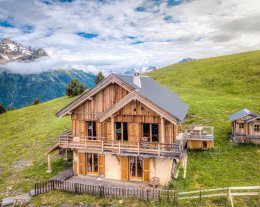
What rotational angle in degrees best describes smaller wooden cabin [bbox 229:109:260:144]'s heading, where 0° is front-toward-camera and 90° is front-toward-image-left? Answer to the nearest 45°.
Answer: approximately 0°

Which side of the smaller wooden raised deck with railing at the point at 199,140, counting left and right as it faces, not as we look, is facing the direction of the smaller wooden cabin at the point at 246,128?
left

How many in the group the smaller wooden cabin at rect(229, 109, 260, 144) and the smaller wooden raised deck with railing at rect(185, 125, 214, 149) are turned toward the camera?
2

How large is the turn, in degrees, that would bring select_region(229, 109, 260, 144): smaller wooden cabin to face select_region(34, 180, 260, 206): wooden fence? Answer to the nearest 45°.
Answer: approximately 45° to its right

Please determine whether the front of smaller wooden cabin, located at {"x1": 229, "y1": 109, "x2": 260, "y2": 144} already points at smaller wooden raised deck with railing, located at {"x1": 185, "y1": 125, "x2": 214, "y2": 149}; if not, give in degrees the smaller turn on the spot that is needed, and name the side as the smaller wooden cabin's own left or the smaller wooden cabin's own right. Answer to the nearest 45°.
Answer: approximately 90° to the smaller wooden cabin's own right

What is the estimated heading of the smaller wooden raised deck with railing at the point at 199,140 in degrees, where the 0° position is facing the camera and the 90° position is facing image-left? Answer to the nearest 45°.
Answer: approximately 0°

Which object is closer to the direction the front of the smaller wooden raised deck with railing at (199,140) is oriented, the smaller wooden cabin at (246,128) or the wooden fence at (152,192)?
the wooden fence

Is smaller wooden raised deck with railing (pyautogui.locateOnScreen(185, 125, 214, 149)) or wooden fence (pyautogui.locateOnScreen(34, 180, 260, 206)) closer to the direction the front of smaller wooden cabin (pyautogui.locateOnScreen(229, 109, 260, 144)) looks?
the wooden fence
